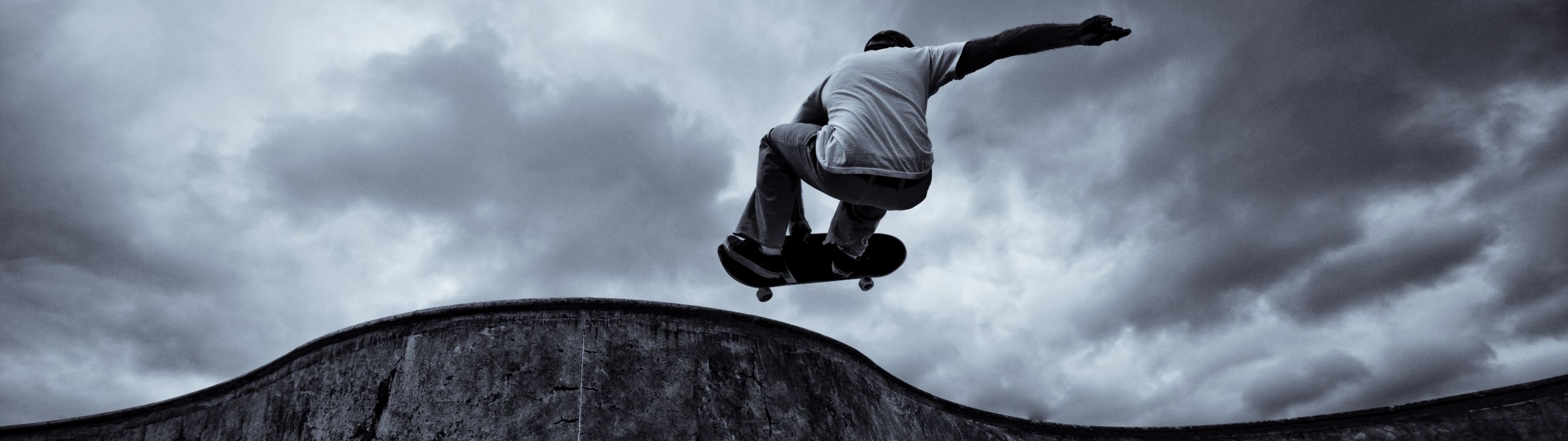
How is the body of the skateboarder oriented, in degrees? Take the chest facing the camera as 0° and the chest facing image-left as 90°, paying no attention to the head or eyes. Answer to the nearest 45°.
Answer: approximately 135°
